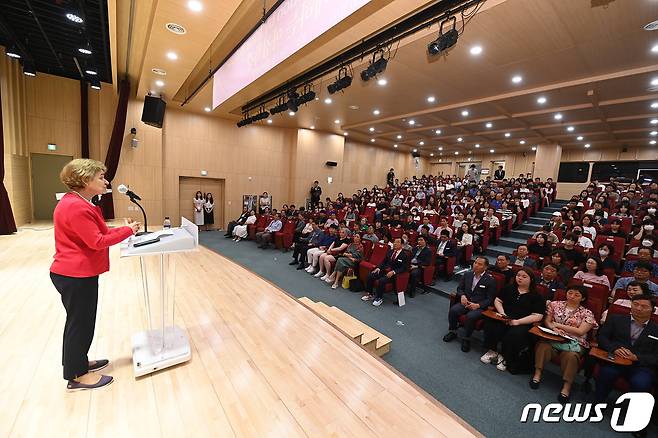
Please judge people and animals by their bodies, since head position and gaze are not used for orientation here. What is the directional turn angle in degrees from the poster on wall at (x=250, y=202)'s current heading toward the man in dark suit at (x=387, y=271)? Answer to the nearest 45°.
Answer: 0° — it already faces them

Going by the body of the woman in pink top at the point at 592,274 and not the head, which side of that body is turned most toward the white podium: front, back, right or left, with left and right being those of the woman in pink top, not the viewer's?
front

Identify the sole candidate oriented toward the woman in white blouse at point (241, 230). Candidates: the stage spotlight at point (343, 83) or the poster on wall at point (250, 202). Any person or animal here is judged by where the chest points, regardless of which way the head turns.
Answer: the poster on wall

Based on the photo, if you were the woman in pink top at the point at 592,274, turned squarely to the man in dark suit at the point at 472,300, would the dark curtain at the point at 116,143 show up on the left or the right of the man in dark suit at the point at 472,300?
right

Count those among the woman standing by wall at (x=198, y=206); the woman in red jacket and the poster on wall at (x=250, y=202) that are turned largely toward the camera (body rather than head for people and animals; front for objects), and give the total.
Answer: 2

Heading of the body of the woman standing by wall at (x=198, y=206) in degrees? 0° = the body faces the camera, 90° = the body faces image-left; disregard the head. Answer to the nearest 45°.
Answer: approximately 0°

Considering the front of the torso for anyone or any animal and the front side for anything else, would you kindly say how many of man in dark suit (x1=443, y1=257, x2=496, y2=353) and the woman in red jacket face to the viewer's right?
1

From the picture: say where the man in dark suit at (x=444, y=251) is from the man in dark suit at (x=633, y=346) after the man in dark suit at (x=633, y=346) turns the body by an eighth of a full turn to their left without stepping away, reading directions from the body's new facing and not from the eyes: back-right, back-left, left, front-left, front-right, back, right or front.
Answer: back-right

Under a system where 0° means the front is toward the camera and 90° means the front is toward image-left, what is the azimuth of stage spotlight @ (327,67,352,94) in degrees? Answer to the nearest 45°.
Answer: approximately 45°

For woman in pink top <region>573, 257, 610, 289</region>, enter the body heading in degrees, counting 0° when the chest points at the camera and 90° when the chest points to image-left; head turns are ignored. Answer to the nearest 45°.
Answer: approximately 45°

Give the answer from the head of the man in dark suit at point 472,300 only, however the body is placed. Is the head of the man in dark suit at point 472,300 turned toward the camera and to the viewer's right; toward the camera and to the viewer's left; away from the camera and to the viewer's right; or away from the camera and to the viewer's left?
toward the camera and to the viewer's left

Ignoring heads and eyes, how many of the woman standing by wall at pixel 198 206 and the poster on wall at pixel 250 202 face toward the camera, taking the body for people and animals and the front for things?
2

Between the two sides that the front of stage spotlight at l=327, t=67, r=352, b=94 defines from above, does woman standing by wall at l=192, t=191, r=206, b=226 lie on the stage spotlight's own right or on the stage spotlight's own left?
on the stage spotlight's own right

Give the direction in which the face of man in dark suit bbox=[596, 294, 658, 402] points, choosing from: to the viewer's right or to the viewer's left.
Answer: to the viewer's left

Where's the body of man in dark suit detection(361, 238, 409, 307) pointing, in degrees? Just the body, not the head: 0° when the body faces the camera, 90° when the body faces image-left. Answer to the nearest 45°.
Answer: approximately 45°
